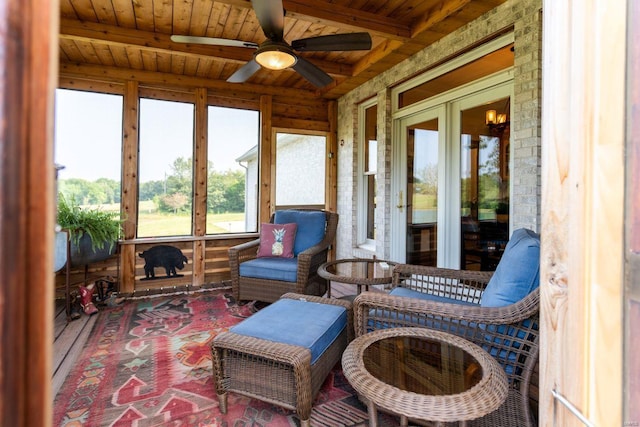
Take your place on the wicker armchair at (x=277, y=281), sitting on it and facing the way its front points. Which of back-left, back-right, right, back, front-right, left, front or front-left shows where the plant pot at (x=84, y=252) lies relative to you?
front-right

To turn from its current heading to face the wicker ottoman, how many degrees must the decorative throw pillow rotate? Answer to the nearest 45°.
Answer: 0° — it already faces it

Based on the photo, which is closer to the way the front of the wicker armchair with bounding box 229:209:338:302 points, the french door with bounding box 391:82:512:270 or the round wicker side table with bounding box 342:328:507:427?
the round wicker side table

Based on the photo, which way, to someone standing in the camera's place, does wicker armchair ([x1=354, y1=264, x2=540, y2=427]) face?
facing to the left of the viewer

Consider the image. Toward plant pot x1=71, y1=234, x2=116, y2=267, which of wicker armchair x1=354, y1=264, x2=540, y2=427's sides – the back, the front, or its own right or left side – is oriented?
front

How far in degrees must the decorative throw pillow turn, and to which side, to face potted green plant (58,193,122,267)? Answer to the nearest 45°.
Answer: approximately 90° to its right

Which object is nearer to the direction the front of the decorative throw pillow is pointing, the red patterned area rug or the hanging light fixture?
the red patterned area rug

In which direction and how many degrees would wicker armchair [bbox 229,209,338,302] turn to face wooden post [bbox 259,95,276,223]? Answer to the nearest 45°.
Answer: approximately 135° to its right

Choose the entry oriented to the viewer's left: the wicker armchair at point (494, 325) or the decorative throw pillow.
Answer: the wicker armchair

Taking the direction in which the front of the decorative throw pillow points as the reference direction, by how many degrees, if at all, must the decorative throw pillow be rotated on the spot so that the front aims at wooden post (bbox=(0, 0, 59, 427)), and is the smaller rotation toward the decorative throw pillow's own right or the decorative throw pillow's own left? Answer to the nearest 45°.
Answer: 0° — it already faces it

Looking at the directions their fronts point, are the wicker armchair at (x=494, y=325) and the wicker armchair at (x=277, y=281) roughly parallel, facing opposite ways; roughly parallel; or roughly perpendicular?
roughly perpendicular

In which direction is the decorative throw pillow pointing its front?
toward the camera

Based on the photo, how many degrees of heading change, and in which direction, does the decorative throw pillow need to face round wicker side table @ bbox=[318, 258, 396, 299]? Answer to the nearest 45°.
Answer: approximately 45° to its left

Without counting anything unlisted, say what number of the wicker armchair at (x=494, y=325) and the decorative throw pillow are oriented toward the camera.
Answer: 1

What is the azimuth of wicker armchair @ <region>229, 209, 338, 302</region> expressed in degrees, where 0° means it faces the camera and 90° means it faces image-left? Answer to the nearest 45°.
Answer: approximately 45°

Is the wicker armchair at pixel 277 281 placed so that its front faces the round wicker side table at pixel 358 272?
no

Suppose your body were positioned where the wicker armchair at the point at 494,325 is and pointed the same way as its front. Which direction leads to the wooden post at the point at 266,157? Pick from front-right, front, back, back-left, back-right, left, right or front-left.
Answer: front-right
